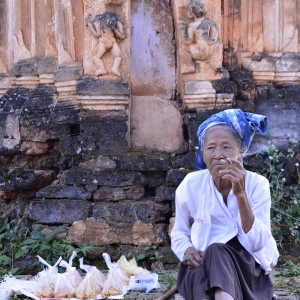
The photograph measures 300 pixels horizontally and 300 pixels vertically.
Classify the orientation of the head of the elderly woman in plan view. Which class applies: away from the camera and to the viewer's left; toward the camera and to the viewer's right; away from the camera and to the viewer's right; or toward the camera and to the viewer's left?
toward the camera and to the viewer's left

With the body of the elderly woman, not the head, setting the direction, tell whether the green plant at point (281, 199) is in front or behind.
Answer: behind

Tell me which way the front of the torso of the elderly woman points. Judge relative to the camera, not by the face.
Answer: toward the camera

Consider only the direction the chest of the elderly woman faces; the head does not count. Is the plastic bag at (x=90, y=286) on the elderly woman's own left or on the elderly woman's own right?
on the elderly woman's own right

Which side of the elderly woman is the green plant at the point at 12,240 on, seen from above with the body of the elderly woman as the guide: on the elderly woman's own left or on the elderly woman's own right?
on the elderly woman's own right

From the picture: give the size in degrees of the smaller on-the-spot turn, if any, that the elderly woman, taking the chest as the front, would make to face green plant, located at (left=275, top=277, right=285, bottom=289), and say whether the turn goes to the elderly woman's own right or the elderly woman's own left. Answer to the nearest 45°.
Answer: approximately 135° to the elderly woman's own left

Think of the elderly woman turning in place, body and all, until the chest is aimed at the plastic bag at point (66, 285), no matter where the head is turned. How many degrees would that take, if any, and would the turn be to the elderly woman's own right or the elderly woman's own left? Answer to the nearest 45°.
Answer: approximately 135° to the elderly woman's own right

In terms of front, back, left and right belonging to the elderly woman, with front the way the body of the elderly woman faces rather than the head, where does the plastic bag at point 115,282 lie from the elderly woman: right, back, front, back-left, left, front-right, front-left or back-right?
back-right

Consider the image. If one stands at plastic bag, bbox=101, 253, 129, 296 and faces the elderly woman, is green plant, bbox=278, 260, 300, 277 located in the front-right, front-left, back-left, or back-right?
front-left
